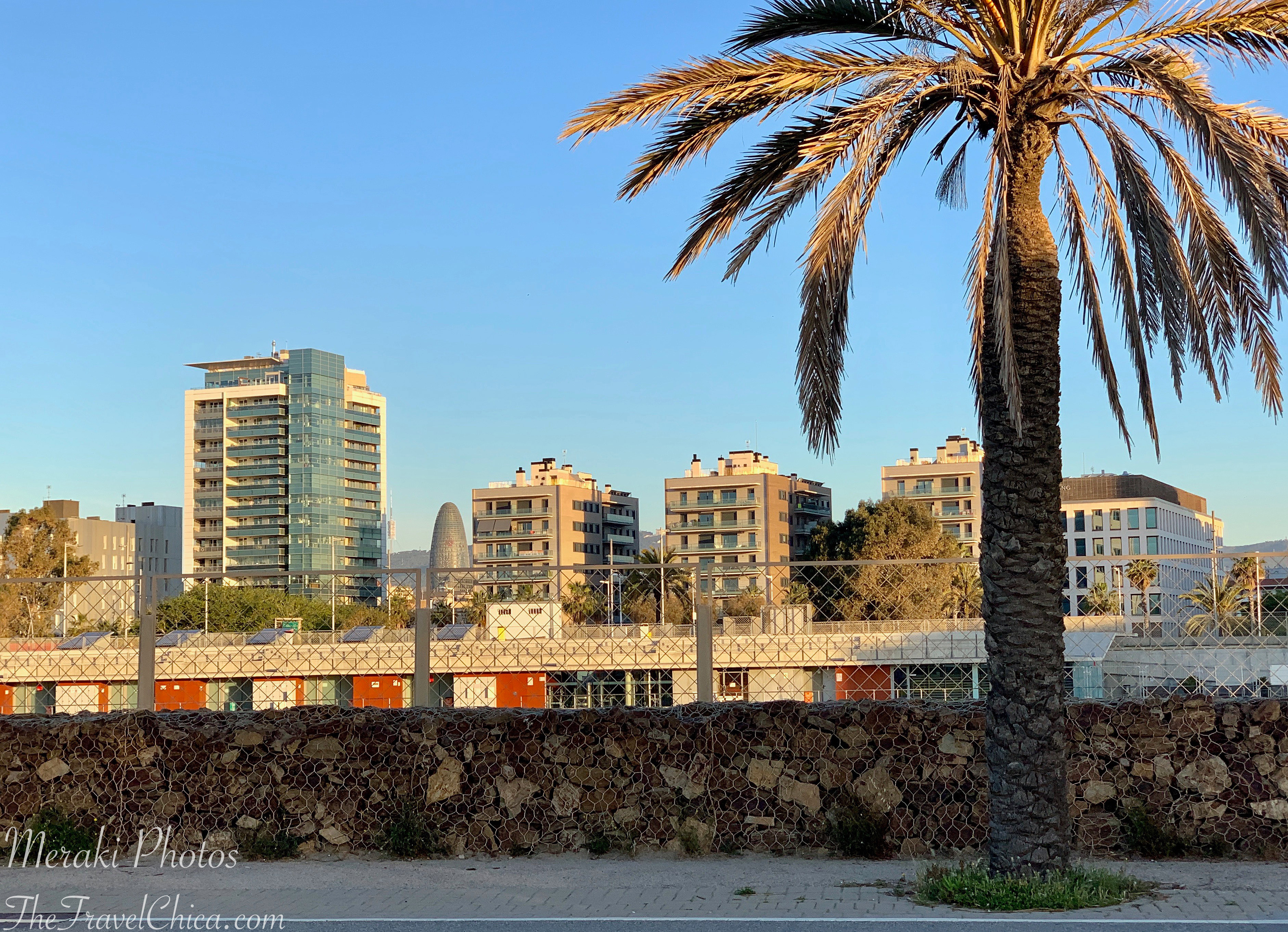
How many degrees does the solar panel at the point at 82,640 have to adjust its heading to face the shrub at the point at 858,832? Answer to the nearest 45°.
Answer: approximately 90° to its left

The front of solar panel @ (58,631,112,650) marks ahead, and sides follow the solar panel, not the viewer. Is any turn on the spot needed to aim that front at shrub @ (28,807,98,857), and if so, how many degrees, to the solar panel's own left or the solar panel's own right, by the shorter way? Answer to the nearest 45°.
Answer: approximately 45° to the solar panel's own left

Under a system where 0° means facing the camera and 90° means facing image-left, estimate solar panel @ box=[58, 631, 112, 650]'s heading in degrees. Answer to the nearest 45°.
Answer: approximately 45°

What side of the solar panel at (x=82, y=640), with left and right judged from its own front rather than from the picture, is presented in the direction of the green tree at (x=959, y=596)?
left

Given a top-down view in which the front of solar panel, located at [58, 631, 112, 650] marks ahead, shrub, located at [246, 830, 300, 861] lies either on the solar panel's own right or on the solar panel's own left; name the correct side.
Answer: on the solar panel's own left

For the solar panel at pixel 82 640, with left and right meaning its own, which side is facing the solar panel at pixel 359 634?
left

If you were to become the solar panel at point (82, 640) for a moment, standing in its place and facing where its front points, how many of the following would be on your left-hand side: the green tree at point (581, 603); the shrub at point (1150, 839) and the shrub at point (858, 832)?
3

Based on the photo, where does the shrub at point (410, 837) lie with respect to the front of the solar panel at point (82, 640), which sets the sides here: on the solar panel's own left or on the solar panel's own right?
on the solar panel's own left
